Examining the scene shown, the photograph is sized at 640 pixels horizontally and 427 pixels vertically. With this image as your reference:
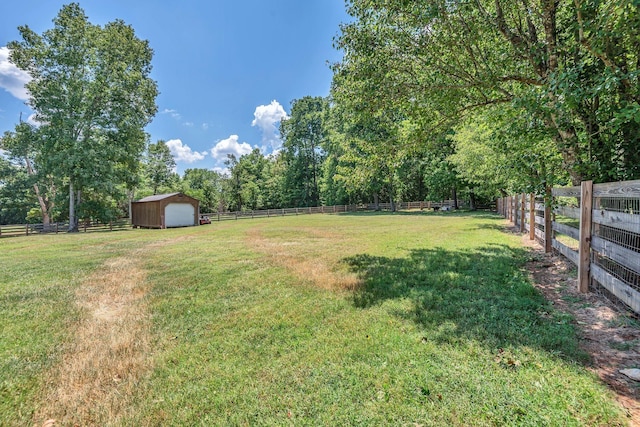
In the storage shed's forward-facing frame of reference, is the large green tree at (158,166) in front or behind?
behind

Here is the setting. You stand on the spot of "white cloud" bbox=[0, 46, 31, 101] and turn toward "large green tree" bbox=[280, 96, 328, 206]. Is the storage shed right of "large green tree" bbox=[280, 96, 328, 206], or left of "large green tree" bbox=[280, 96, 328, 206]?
right

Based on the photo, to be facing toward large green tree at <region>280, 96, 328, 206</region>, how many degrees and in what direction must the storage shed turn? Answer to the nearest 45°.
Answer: approximately 90° to its left

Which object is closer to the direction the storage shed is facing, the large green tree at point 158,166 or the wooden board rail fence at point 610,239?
the wooden board rail fence

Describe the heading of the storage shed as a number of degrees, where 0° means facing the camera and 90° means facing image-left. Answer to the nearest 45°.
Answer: approximately 315°

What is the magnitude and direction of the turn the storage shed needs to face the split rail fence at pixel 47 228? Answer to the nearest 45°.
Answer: approximately 135° to its right

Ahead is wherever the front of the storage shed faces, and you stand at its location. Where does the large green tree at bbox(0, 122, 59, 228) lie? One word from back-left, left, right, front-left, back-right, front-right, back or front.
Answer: back
